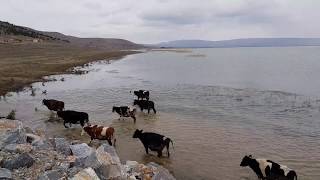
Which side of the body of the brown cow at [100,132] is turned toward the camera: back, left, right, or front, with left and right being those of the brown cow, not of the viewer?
left

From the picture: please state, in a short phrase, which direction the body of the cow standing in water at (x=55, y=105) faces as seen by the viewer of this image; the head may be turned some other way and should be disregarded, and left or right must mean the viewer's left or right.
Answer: facing to the left of the viewer

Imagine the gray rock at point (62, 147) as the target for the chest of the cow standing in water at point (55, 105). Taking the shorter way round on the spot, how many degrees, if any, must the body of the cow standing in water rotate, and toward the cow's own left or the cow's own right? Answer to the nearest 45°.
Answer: approximately 90° to the cow's own left

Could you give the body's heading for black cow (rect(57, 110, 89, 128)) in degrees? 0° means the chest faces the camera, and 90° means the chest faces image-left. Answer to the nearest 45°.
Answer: approximately 90°

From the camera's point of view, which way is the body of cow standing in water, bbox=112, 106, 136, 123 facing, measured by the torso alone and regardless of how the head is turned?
to the viewer's left

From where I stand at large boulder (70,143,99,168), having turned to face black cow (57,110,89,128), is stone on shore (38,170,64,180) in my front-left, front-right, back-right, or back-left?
back-left

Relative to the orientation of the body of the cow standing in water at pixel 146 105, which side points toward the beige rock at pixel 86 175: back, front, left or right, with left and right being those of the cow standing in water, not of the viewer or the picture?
left

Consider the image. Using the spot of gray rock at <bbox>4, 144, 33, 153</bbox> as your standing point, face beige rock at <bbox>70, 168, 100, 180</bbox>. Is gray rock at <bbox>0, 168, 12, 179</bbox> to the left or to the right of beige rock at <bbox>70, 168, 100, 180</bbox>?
right

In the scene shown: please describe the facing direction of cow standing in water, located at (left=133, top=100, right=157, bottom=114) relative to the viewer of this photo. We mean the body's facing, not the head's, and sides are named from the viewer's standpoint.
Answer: facing to the left of the viewer

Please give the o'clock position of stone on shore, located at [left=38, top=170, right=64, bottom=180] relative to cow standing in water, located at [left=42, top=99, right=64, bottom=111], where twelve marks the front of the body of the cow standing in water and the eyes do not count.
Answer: The stone on shore is roughly at 9 o'clock from the cow standing in water.

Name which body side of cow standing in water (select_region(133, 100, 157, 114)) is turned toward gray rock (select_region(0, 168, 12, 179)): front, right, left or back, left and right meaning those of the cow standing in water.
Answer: left

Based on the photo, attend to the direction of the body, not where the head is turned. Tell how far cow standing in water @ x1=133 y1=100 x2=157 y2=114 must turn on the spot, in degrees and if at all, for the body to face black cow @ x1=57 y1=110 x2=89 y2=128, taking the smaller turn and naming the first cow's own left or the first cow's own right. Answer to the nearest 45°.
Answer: approximately 45° to the first cow's own left
